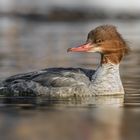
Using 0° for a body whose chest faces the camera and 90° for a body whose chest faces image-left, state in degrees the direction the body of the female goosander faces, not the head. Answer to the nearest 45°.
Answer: approximately 270°
